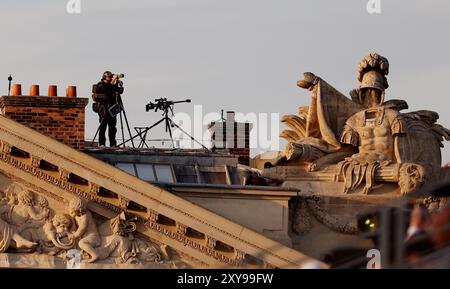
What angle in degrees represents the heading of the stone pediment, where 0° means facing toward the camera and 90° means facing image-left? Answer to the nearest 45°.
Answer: approximately 0°
